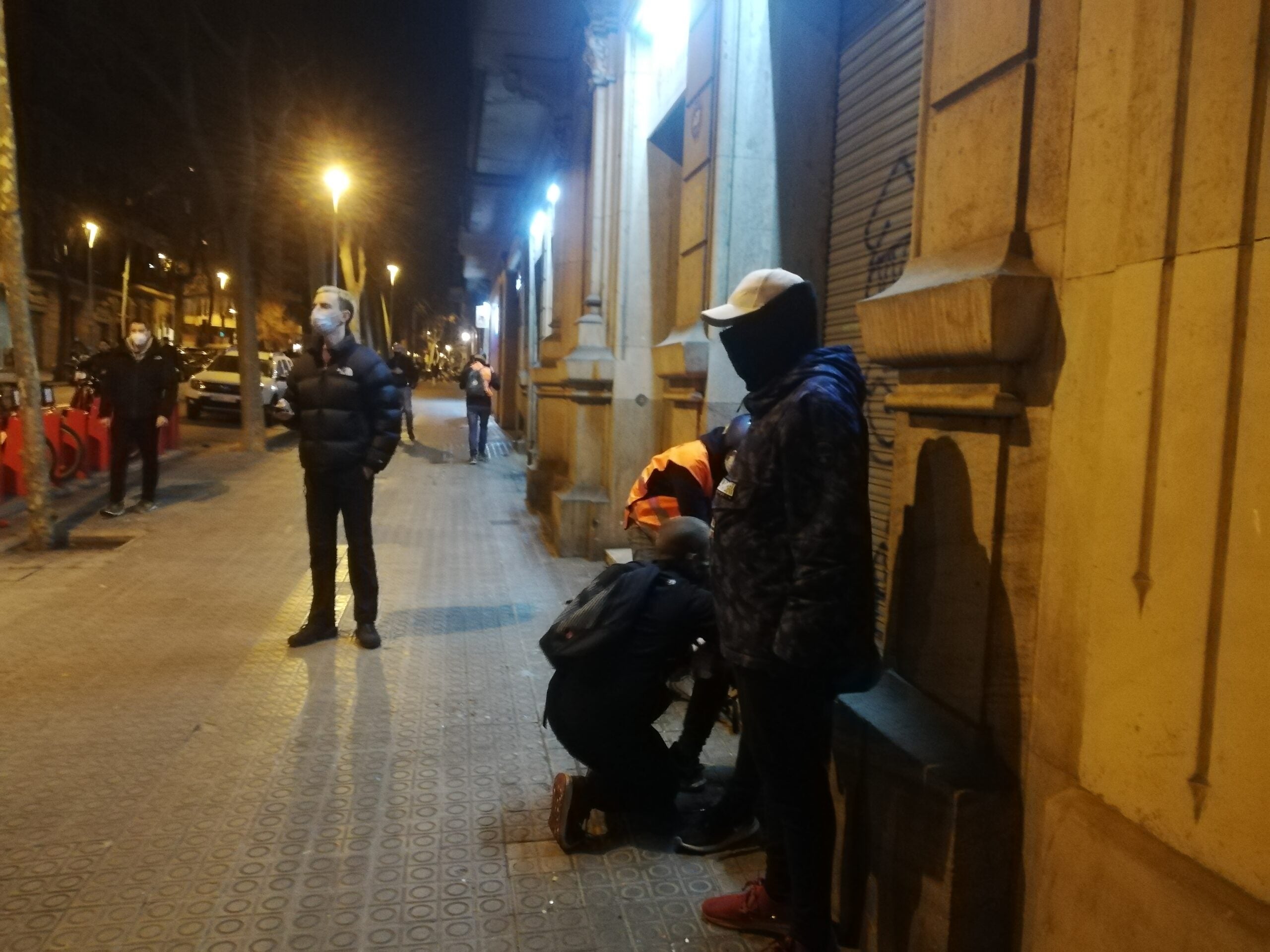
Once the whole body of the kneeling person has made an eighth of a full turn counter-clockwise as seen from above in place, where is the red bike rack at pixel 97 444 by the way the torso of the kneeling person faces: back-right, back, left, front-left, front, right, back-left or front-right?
left

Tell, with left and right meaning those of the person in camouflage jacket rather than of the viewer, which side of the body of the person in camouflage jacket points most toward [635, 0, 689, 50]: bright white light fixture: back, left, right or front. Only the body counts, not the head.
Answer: right

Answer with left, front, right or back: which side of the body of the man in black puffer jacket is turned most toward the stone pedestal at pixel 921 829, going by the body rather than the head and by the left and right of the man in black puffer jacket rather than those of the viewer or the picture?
left

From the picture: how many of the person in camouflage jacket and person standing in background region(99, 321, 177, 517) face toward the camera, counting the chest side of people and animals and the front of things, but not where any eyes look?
1

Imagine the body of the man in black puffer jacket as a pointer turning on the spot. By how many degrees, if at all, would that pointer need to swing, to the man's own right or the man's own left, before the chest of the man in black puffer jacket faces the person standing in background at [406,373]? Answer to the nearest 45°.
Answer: approximately 135° to the man's own right

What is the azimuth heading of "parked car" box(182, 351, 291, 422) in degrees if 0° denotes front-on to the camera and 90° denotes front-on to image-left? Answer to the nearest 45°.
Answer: approximately 45°

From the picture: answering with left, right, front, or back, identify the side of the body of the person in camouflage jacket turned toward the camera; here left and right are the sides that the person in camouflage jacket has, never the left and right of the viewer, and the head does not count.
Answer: left

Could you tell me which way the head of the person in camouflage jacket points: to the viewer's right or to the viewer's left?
to the viewer's left

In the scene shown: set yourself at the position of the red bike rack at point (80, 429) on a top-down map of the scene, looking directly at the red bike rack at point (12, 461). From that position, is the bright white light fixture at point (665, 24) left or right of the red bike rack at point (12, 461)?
left
